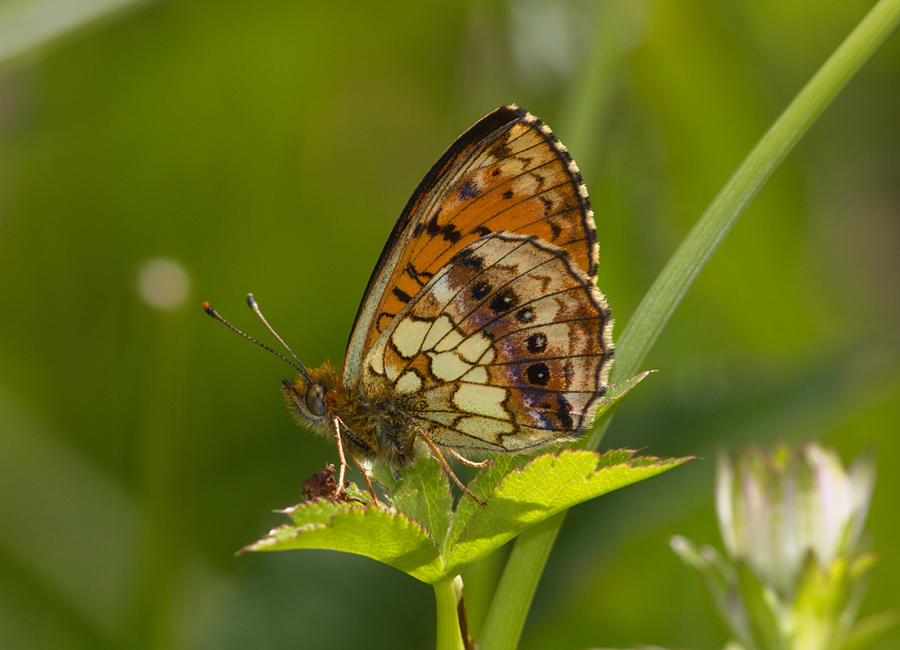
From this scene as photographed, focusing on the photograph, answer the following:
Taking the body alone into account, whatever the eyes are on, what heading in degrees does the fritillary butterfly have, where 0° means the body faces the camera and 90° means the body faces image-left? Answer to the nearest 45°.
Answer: approximately 90°
